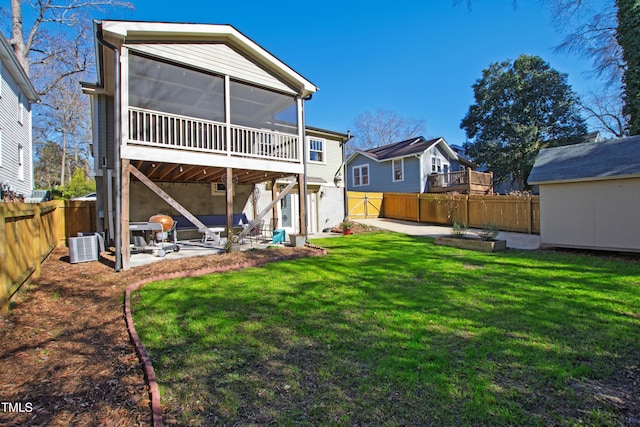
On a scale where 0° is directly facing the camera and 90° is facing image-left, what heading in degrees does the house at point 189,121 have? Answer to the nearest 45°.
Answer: approximately 135°

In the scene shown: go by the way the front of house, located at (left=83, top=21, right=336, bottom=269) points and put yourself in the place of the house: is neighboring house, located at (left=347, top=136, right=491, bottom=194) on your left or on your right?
on your right

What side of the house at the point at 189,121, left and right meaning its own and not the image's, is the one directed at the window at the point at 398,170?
right

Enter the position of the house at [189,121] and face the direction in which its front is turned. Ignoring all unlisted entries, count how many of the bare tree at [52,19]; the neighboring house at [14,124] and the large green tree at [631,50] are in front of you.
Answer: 2

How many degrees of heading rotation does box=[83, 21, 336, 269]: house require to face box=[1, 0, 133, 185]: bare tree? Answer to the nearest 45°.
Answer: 0° — it already faces it

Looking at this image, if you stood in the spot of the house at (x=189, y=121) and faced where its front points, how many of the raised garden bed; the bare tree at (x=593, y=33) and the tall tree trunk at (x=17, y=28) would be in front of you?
1

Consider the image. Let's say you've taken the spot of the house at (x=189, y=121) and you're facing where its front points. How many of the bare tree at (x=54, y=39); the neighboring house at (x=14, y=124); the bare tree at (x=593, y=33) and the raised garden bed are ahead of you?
2

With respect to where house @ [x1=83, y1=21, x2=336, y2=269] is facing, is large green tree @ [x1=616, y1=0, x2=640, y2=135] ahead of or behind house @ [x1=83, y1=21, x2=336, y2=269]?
behind
